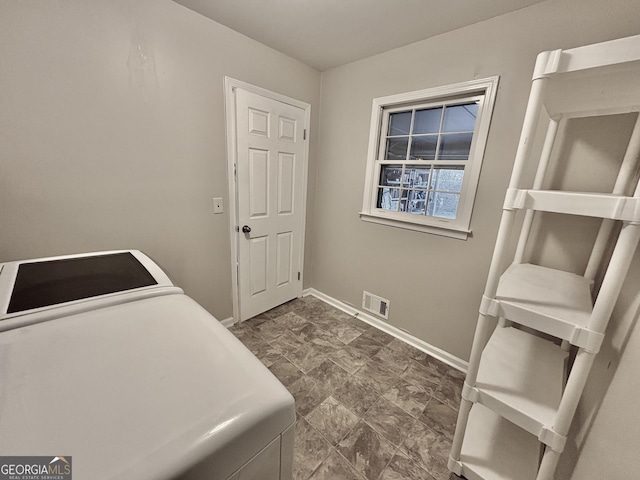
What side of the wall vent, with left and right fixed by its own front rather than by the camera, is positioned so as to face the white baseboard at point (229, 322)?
front

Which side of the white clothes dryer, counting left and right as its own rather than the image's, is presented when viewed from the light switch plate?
left

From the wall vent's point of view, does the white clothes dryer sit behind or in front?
in front

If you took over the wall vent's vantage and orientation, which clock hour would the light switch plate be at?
The light switch plate is roughly at 1 o'clock from the wall vent.

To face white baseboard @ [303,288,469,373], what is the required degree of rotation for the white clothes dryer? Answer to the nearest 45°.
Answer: approximately 45° to its left

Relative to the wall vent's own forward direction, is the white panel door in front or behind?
in front

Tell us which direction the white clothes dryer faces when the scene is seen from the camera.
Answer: facing the viewer and to the right of the viewer

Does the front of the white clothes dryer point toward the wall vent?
no

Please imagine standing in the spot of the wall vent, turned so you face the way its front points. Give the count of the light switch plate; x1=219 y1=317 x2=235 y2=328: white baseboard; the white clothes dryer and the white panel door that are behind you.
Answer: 0

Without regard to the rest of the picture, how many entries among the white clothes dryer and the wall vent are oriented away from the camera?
0

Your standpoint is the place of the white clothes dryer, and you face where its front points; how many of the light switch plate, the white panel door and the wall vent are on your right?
0

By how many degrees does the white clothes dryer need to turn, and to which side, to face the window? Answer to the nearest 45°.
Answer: approximately 45° to its left

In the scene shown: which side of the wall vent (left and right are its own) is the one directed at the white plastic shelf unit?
left
